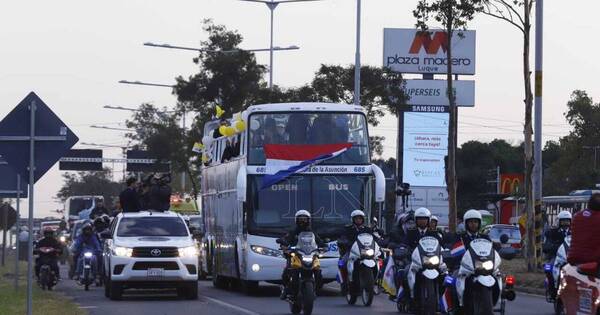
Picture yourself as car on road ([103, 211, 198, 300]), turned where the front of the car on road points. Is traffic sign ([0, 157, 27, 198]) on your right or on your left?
on your right

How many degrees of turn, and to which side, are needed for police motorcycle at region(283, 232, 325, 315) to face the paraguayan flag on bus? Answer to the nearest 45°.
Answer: approximately 180°

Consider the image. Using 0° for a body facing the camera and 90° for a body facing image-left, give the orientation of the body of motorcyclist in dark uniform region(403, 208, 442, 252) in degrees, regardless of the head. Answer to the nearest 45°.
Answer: approximately 0°

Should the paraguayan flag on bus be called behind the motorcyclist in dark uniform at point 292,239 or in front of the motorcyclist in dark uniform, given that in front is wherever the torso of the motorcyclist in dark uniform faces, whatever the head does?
behind

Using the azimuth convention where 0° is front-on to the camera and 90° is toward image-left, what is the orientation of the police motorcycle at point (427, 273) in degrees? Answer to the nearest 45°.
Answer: approximately 0°
